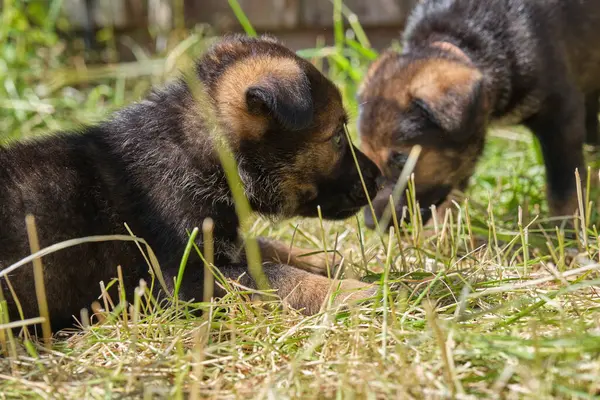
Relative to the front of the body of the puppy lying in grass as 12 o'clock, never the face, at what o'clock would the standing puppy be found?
The standing puppy is roughly at 11 o'clock from the puppy lying in grass.

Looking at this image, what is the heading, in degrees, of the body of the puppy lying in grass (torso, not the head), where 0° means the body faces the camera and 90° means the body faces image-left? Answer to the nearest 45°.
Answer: approximately 270°
